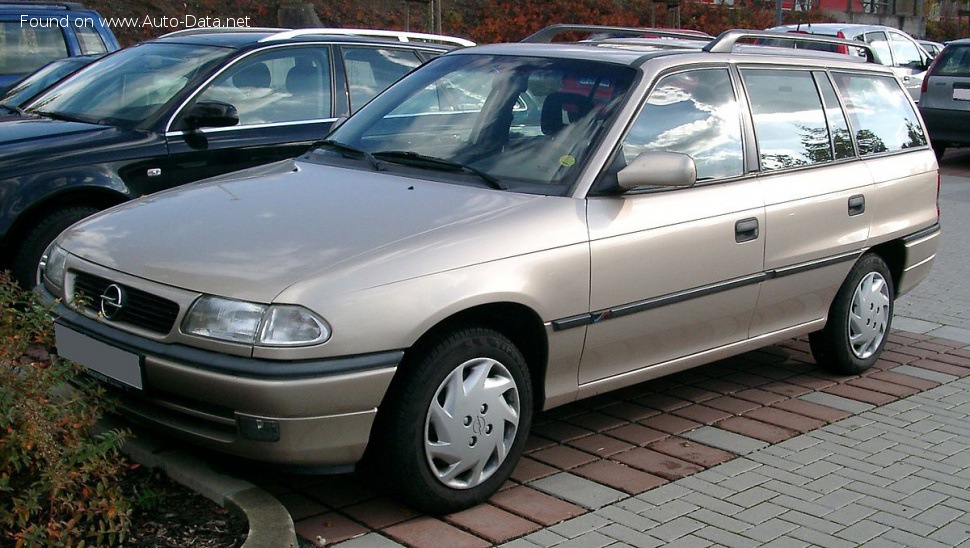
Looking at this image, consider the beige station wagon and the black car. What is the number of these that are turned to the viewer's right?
0

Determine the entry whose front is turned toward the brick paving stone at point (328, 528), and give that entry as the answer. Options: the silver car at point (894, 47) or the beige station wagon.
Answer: the beige station wagon

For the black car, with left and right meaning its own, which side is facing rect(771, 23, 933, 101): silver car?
back

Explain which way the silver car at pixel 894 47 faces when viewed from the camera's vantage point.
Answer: facing away from the viewer and to the right of the viewer

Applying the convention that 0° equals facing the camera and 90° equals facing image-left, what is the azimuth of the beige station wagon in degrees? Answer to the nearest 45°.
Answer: approximately 45°

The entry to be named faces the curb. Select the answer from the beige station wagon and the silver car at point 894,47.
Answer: the beige station wagon

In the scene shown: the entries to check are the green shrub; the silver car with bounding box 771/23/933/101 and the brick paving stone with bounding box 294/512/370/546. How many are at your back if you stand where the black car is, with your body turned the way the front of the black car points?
1

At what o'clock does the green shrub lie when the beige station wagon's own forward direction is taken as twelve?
The green shrub is roughly at 12 o'clock from the beige station wagon.

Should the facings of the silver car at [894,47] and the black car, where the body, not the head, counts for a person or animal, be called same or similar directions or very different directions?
very different directions
